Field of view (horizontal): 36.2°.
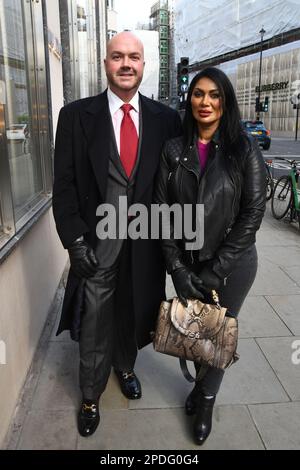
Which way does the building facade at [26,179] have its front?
to the viewer's right

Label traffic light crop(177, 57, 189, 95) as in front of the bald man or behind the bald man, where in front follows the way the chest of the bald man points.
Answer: behind

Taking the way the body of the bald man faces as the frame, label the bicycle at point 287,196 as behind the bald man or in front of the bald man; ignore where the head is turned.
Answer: behind

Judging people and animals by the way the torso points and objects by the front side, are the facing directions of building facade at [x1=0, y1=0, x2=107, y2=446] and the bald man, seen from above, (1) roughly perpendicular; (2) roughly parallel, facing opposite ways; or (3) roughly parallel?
roughly perpendicular

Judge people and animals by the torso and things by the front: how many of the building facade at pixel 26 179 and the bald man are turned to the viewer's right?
1

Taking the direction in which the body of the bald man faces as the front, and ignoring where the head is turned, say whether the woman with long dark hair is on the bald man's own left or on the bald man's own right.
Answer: on the bald man's own left
